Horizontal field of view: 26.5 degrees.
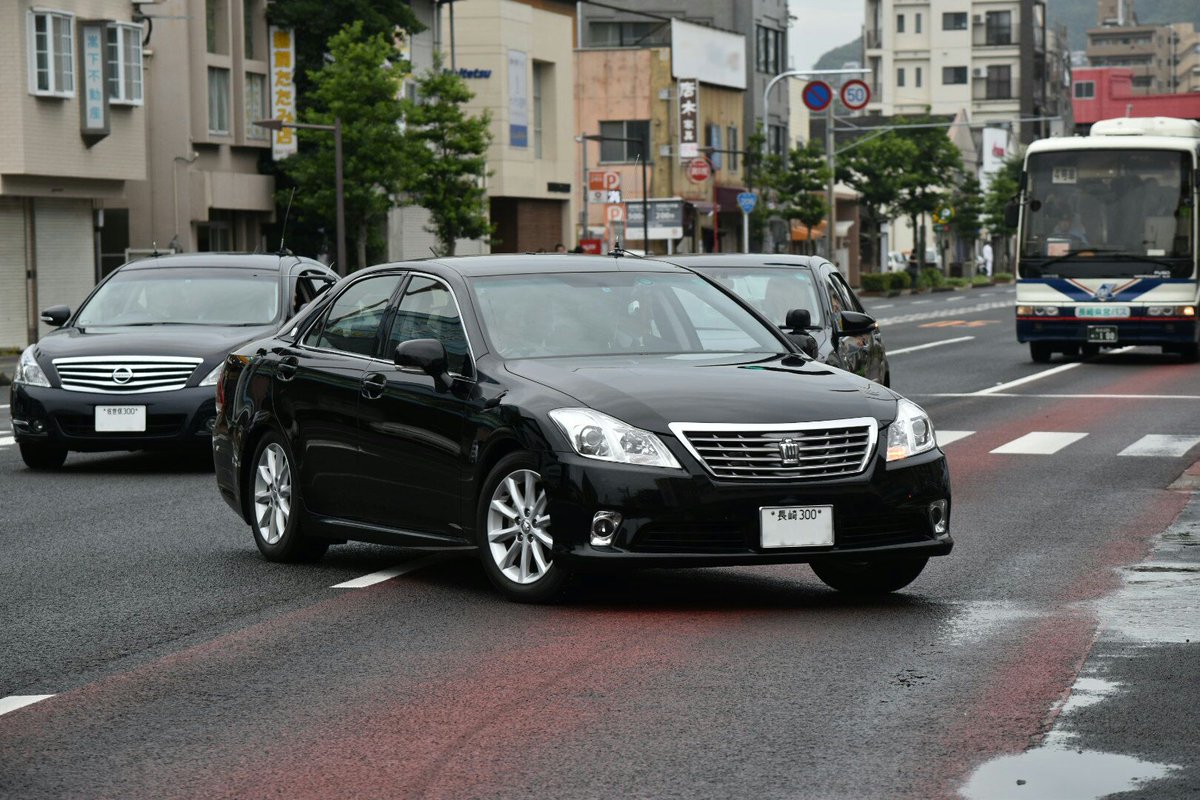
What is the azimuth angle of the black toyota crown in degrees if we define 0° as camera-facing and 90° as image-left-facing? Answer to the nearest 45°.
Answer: approximately 315°

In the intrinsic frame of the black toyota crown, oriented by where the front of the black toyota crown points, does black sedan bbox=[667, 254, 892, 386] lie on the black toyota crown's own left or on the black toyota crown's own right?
on the black toyota crown's own left

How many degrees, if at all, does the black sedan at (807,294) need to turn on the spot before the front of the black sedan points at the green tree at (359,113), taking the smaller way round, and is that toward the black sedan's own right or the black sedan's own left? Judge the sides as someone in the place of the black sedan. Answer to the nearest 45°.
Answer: approximately 135° to the black sedan's own right

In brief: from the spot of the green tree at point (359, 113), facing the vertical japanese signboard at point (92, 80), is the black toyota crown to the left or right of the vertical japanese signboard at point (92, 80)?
left

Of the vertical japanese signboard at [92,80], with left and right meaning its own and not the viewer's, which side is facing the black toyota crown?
front

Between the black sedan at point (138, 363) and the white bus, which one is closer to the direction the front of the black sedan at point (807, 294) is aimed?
the black sedan

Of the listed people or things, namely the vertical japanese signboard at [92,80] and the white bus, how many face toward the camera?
2

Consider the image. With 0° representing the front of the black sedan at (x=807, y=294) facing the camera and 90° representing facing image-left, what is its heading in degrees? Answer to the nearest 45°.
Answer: approximately 45°

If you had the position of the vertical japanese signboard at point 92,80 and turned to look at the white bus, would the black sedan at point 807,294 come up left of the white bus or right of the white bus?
right

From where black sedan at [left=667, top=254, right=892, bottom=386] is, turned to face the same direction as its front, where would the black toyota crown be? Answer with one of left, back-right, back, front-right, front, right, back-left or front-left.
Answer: front-left

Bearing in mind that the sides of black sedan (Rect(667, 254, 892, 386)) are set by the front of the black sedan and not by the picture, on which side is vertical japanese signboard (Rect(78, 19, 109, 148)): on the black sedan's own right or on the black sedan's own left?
on the black sedan's own right

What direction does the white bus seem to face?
toward the camera

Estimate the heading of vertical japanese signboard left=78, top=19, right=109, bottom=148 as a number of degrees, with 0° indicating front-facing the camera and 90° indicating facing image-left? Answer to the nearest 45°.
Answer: approximately 0°
